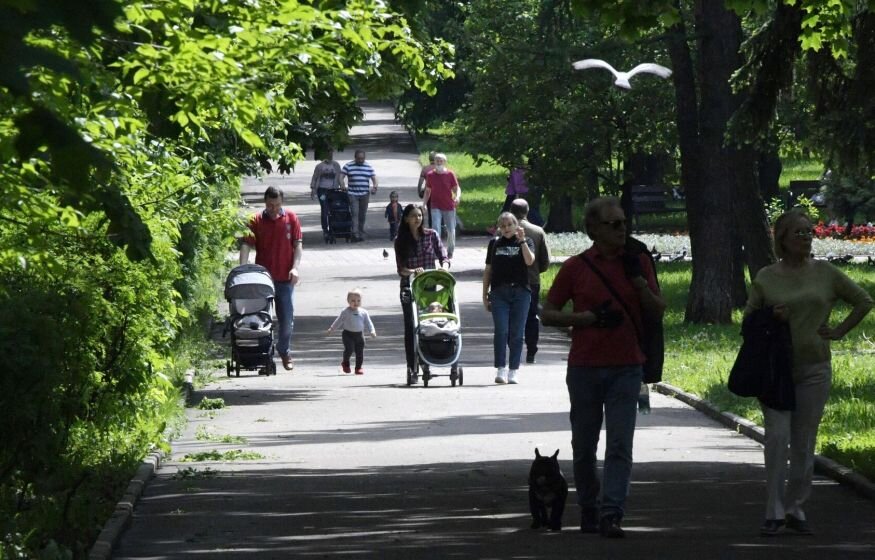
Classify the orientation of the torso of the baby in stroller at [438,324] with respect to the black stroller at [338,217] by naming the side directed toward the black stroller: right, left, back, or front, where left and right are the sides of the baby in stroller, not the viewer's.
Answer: back

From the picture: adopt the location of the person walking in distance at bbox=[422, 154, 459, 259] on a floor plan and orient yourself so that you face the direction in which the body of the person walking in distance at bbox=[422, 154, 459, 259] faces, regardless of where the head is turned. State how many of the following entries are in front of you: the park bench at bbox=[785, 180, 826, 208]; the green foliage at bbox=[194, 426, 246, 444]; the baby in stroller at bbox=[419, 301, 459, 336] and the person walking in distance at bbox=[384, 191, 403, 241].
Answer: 2

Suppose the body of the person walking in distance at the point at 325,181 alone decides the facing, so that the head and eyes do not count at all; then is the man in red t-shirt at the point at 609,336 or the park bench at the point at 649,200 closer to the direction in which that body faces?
the man in red t-shirt

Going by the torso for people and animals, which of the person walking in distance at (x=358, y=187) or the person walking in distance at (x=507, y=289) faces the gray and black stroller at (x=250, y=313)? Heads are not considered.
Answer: the person walking in distance at (x=358, y=187)

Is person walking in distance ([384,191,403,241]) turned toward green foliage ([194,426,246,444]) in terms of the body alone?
yes

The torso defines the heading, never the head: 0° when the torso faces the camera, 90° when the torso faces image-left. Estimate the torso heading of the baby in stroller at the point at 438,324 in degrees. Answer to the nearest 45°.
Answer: approximately 0°

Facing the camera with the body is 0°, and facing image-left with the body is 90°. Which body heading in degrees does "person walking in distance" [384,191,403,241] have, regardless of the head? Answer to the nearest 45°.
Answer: approximately 0°

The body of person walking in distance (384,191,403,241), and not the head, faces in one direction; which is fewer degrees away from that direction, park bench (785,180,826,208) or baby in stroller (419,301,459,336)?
the baby in stroller

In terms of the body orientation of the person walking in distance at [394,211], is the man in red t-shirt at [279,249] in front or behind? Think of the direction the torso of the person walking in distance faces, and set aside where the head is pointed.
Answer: in front

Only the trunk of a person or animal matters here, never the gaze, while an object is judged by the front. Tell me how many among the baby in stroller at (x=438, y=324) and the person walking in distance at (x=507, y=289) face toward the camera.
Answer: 2
